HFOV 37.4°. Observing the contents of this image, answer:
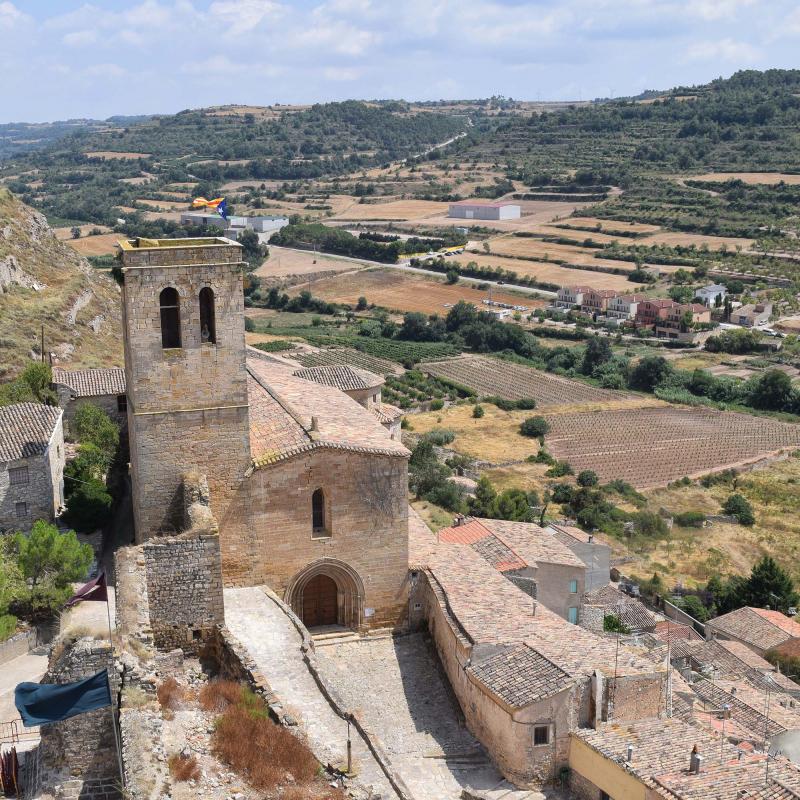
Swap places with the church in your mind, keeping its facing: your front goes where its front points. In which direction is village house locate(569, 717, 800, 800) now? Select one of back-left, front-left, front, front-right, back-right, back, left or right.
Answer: front-left

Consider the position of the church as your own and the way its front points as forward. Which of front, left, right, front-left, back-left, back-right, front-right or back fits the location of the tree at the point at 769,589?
back-left

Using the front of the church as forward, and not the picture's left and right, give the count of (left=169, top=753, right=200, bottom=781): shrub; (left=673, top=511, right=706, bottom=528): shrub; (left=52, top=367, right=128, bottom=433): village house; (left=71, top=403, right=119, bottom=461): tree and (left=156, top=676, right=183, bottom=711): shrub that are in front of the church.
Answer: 2

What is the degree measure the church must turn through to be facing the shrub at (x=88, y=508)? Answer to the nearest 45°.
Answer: approximately 135° to its right

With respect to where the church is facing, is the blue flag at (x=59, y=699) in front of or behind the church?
in front

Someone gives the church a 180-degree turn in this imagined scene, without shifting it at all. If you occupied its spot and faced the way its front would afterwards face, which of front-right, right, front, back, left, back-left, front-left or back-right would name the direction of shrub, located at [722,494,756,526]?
front-right

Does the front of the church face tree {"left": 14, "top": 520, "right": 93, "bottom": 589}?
no

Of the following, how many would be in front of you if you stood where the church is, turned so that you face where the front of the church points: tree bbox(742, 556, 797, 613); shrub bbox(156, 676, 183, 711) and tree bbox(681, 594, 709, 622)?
1

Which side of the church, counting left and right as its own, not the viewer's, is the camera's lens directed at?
front

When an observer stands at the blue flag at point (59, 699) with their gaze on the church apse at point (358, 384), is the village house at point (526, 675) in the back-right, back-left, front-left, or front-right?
front-right

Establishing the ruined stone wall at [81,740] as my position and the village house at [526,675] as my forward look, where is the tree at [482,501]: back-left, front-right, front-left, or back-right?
front-left

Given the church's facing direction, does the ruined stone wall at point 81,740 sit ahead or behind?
ahead

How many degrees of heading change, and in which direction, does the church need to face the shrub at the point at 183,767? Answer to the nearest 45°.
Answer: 0° — it already faces it

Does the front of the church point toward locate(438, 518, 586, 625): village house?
no

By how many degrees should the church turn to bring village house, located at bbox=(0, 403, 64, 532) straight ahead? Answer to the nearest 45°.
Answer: approximately 135° to its right

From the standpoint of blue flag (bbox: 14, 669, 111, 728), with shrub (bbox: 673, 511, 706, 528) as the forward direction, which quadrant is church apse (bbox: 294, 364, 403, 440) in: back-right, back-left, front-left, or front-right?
front-left

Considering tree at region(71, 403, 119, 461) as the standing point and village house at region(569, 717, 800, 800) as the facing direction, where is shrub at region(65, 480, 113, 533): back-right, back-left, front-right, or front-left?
front-right

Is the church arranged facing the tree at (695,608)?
no

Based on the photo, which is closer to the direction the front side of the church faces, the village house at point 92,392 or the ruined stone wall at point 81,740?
the ruined stone wall
